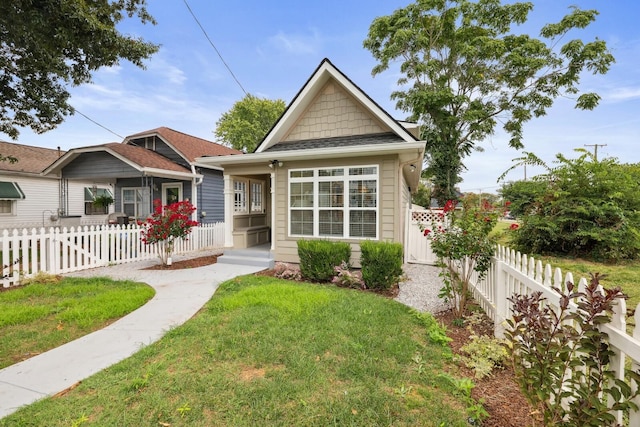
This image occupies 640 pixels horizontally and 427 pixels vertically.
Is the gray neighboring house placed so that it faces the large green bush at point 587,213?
no

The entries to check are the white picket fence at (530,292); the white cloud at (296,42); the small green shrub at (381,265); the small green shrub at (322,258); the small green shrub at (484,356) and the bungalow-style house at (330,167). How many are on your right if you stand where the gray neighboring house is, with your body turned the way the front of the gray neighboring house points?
0

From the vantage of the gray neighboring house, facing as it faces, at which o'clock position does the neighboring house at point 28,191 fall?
The neighboring house is roughly at 3 o'clock from the gray neighboring house.

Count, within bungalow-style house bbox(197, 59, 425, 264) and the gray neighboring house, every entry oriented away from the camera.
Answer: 0

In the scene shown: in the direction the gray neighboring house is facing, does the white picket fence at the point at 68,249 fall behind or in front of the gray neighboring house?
in front

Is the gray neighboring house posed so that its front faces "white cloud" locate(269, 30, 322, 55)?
no

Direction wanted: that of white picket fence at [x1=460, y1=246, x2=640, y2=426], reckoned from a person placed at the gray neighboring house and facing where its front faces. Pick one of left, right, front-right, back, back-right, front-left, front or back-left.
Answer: front-left

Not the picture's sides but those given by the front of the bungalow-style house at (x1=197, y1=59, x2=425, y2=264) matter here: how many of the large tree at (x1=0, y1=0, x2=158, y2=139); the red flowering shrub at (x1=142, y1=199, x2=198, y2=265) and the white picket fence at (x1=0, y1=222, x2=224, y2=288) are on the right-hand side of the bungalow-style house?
3

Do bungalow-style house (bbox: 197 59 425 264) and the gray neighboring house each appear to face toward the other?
no

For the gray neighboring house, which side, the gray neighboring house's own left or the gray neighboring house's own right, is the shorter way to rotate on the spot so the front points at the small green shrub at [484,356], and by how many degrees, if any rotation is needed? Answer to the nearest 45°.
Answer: approximately 45° to the gray neighboring house's own left

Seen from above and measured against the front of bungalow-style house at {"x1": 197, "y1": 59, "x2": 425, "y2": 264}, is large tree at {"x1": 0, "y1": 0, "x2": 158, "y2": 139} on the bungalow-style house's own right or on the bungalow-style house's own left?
on the bungalow-style house's own right

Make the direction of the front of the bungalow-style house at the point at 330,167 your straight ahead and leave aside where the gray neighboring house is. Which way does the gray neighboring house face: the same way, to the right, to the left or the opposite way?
the same way

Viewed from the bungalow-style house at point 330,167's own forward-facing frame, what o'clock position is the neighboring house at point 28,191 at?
The neighboring house is roughly at 4 o'clock from the bungalow-style house.

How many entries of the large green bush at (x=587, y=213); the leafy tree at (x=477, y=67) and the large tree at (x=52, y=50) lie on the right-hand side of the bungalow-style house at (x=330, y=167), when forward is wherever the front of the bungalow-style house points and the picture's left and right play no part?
1

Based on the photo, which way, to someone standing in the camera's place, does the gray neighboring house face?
facing the viewer and to the left of the viewer

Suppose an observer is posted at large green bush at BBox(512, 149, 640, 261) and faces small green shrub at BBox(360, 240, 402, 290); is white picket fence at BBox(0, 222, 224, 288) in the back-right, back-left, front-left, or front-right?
front-right

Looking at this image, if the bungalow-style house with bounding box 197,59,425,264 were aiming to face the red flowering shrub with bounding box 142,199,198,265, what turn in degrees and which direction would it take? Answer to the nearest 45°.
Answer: approximately 90° to its right

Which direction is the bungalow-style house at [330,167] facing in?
toward the camera
